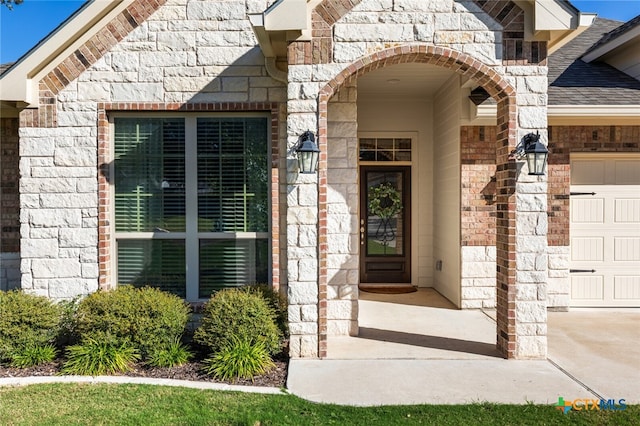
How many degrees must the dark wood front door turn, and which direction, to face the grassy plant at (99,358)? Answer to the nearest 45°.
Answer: approximately 45° to its right

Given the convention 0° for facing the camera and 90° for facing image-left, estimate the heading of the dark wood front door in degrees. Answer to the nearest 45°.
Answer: approximately 0°

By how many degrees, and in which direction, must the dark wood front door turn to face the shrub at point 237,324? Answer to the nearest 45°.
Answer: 0° — it already faces it

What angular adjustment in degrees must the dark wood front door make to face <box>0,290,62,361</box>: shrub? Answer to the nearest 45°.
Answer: approximately 45° to its right

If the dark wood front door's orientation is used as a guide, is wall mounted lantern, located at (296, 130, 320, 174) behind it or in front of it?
in front

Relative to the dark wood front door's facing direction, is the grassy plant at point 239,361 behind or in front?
in front

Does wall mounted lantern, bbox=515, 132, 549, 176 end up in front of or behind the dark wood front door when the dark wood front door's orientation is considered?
in front

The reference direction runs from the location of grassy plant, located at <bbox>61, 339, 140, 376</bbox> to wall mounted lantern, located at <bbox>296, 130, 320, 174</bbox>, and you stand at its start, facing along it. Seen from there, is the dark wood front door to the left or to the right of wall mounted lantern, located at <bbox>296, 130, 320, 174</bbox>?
left
